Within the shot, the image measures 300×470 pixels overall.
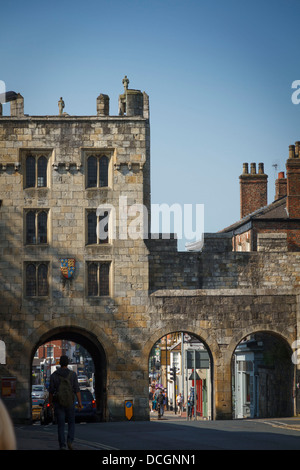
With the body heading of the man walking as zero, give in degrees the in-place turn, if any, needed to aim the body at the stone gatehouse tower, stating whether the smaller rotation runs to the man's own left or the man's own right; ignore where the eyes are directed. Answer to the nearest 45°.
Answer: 0° — they already face it

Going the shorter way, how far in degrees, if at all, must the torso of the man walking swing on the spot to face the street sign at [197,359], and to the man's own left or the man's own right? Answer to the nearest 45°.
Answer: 0° — they already face it

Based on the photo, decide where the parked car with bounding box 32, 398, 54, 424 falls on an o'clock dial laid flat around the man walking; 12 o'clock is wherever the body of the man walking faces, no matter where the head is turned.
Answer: The parked car is roughly at 12 o'clock from the man walking.

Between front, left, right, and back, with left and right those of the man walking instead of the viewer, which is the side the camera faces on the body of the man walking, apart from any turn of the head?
back
